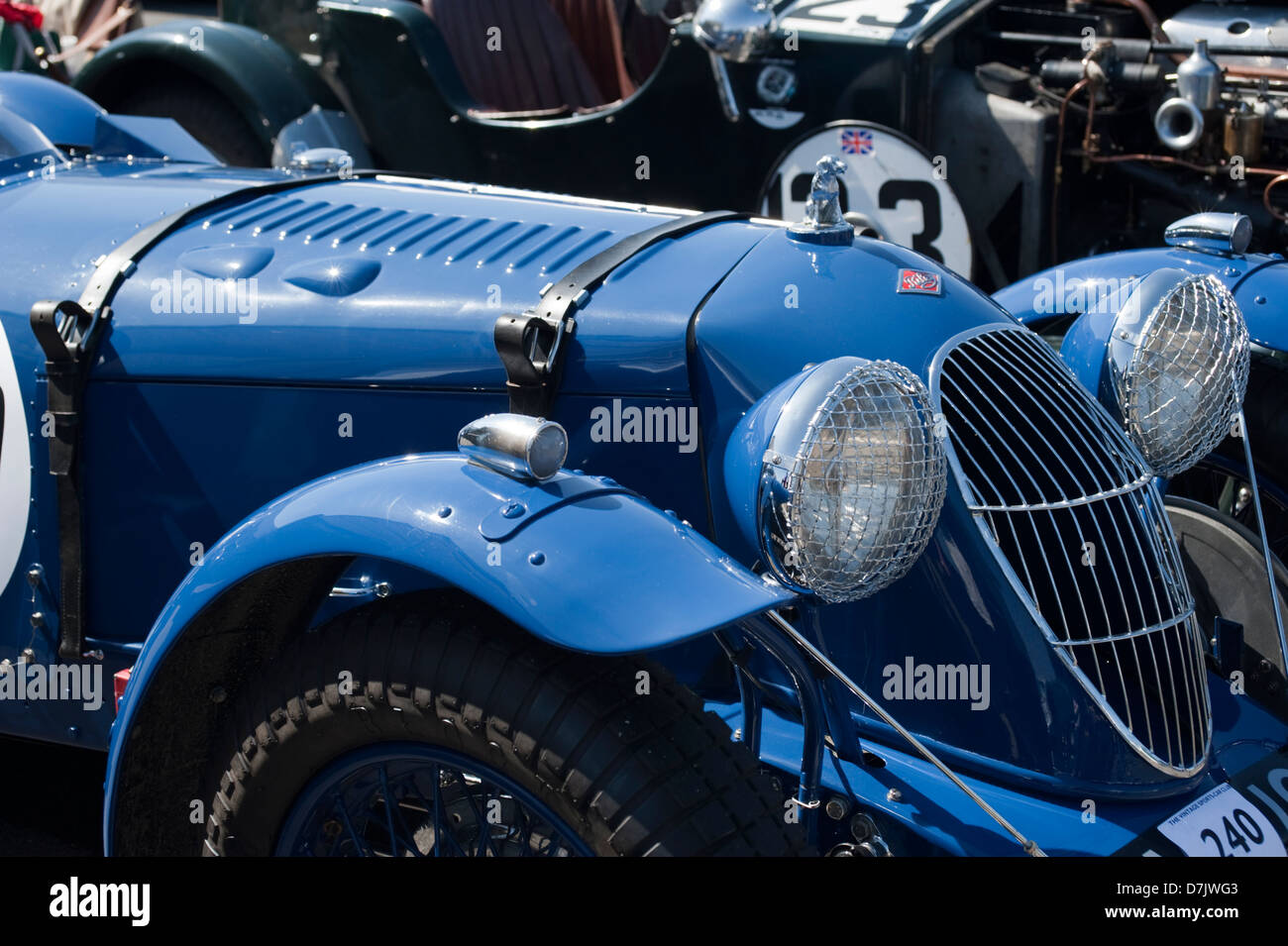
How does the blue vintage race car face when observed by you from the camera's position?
facing the viewer and to the right of the viewer

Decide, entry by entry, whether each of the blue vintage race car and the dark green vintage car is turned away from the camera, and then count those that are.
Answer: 0

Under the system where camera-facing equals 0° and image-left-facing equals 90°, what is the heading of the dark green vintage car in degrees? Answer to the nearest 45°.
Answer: approximately 270°
